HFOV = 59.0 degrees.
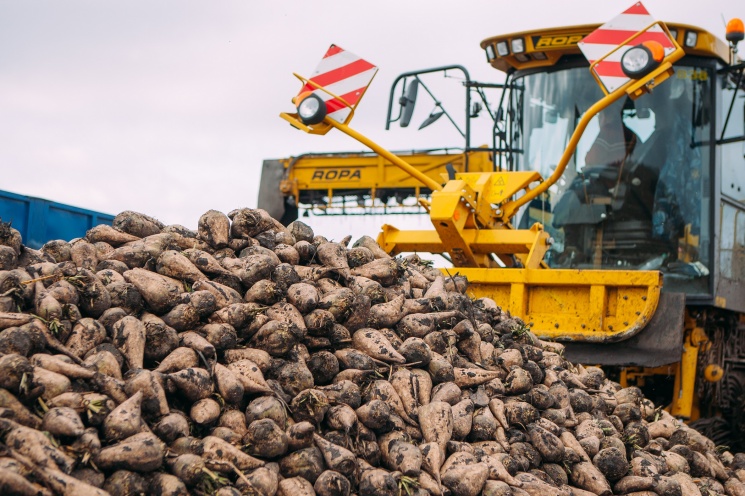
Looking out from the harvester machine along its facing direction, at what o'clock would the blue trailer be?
The blue trailer is roughly at 1 o'clock from the harvester machine.

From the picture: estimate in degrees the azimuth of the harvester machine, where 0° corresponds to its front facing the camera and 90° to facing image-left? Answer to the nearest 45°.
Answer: approximately 45°
